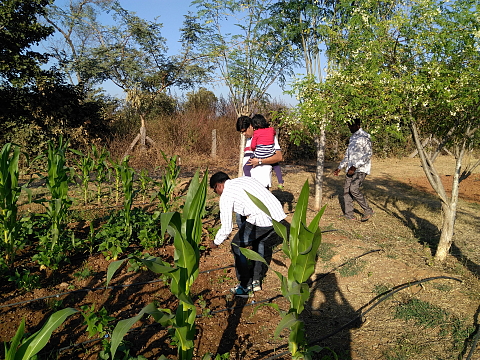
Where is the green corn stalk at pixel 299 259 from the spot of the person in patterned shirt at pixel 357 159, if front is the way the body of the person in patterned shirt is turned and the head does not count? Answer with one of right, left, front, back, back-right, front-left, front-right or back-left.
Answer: left

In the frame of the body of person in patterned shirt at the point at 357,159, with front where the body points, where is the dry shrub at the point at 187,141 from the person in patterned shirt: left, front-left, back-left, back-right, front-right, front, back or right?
front-right

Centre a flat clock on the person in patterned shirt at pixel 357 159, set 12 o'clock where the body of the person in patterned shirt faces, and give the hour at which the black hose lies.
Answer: The black hose is roughly at 9 o'clock from the person in patterned shirt.

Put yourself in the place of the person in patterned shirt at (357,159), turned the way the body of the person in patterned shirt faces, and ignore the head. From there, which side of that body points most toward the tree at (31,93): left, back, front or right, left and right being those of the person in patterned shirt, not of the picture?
front

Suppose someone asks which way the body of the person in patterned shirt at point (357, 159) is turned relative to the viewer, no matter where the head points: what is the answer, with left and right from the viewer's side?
facing to the left of the viewer

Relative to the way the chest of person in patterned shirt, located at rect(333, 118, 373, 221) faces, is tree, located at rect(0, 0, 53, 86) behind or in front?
in front

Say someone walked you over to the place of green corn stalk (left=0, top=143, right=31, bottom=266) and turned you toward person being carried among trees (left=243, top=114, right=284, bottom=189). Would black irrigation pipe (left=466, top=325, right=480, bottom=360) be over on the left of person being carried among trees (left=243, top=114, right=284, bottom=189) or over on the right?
right

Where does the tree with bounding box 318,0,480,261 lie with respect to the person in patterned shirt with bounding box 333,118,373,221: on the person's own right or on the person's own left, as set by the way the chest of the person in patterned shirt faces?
on the person's own left

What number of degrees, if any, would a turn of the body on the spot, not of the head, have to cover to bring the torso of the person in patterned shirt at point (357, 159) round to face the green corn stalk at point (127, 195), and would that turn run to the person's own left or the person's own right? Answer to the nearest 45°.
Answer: approximately 45° to the person's own left

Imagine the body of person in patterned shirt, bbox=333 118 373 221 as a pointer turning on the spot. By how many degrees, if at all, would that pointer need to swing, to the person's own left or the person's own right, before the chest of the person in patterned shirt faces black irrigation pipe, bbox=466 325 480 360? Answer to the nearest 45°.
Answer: approximately 90° to the person's own left

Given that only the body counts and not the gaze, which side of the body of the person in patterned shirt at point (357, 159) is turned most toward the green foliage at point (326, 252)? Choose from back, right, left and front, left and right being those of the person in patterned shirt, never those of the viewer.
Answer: left

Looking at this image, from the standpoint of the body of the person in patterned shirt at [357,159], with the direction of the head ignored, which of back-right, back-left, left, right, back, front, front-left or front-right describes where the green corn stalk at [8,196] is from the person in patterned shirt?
front-left
